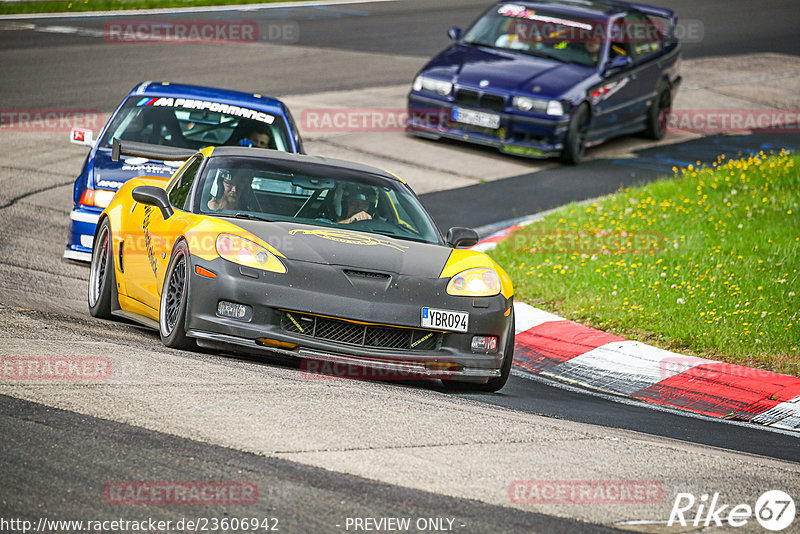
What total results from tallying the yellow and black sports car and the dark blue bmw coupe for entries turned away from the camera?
0

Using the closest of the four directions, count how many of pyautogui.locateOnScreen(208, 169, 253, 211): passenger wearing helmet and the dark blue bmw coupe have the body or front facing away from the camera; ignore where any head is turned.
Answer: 0
